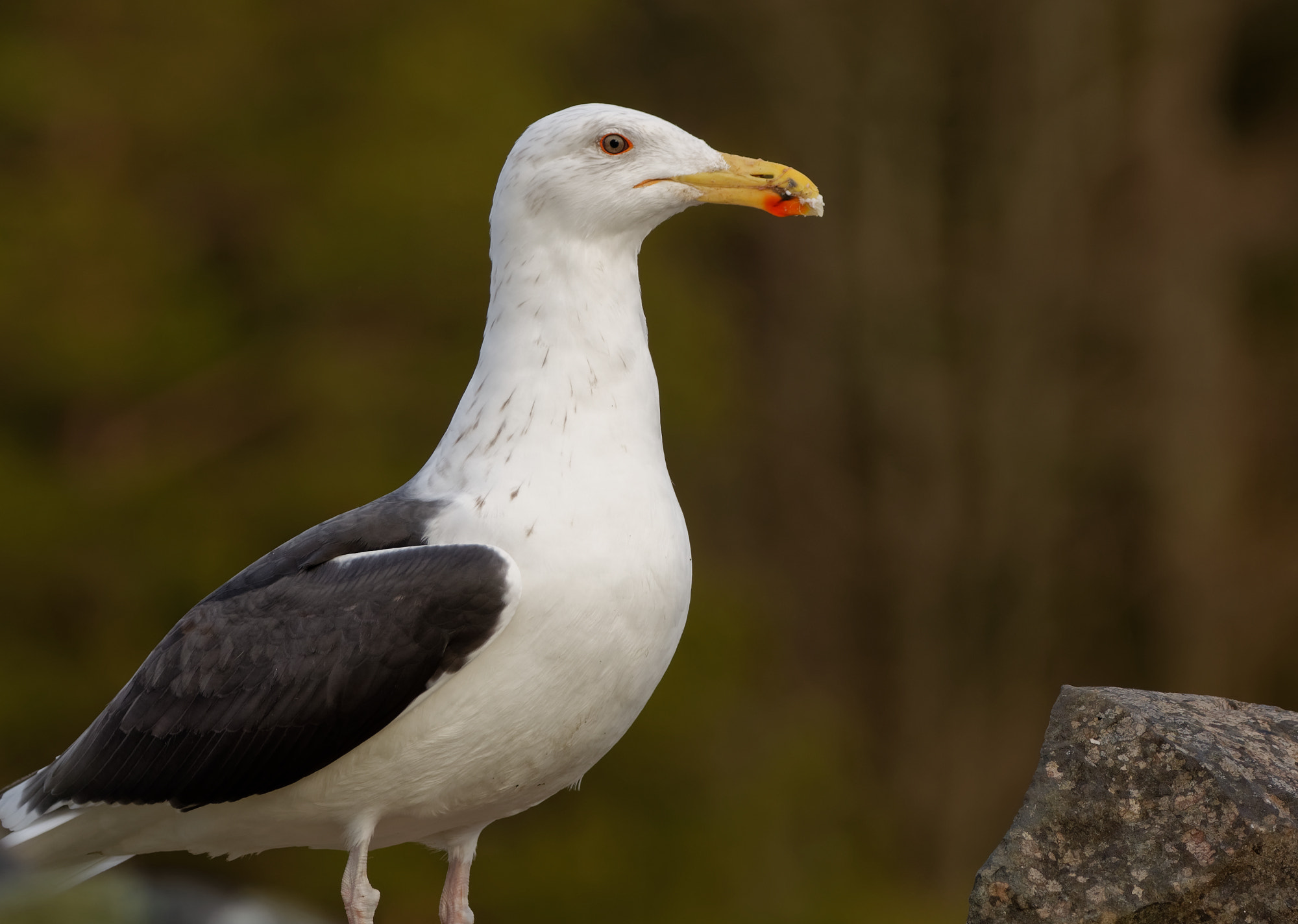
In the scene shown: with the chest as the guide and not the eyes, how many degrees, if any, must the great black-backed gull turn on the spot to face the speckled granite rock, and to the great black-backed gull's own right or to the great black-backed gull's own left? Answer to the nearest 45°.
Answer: approximately 45° to the great black-backed gull's own right

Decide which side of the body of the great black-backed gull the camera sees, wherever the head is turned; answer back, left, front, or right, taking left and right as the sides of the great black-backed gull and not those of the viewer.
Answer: right
